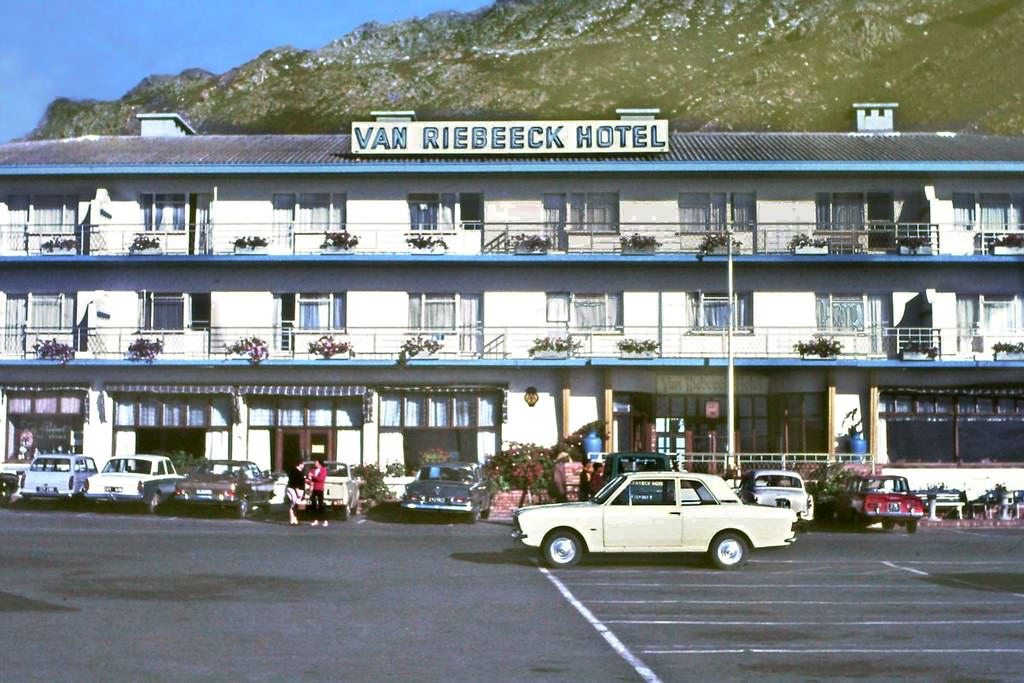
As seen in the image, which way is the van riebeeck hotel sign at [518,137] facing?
toward the camera

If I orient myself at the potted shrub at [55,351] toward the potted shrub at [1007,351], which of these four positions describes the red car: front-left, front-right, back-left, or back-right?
front-right

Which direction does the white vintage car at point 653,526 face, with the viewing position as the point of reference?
facing to the left of the viewer

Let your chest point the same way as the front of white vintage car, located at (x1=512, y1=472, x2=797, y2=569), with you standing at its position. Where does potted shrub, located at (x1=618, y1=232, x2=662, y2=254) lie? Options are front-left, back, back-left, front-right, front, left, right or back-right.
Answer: right

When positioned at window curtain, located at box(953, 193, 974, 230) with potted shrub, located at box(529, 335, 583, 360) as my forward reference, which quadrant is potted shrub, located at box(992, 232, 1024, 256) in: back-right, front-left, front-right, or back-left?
back-left

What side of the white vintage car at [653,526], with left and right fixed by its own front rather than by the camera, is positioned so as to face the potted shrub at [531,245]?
right

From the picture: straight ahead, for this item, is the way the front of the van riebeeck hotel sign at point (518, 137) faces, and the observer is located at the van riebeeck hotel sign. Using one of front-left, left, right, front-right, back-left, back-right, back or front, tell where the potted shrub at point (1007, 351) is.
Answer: left

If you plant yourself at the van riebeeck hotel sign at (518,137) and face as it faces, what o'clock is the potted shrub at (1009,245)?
The potted shrub is roughly at 9 o'clock from the van riebeeck hotel sign.

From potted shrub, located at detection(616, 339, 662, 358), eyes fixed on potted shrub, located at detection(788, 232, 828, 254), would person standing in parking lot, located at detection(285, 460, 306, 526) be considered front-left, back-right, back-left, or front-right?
back-right
